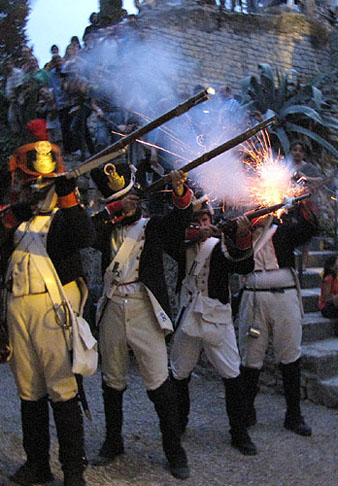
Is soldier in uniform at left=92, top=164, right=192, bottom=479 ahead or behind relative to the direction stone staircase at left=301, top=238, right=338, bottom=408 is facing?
ahead

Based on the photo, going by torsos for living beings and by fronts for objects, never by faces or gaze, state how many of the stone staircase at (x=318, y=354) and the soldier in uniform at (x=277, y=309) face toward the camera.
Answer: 2

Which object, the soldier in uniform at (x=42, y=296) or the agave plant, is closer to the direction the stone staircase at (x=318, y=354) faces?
the soldier in uniform

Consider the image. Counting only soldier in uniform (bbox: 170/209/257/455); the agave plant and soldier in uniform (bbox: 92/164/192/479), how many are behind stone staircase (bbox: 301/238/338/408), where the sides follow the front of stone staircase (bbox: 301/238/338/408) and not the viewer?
1

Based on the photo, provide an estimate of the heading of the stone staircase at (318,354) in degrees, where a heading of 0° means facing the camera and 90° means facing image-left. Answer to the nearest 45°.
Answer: approximately 0°
